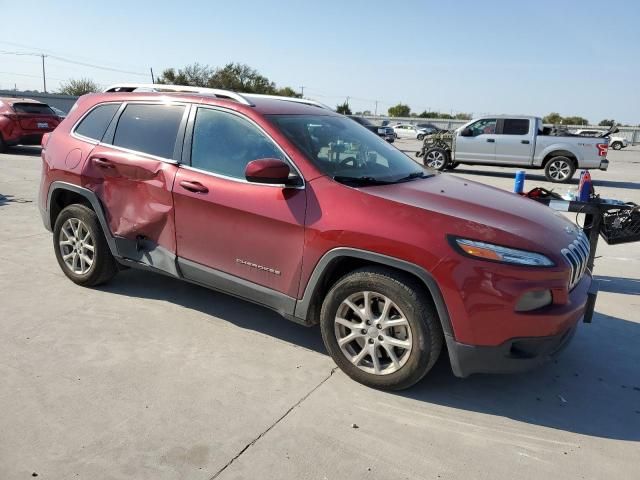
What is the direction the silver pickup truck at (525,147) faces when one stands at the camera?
facing to the left of the viewer

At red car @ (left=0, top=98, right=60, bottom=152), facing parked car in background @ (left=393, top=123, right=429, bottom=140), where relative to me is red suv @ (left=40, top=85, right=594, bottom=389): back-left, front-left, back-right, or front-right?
back-right

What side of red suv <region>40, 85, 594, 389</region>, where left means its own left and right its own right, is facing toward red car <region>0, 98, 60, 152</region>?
back

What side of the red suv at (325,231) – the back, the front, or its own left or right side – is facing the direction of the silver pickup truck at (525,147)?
left

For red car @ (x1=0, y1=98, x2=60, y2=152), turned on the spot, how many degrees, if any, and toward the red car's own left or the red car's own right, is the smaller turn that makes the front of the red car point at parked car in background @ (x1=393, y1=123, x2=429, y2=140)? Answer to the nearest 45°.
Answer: approximately 90° to the red car's own right

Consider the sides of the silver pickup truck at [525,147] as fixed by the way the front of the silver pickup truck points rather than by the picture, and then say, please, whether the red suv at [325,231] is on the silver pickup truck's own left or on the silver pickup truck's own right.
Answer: on the silver pickup truck's own left

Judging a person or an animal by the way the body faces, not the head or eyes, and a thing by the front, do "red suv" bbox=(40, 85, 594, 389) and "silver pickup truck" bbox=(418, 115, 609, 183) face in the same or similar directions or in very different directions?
very different directions

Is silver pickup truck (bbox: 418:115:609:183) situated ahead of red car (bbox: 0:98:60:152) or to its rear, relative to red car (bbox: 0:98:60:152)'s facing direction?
to the rear

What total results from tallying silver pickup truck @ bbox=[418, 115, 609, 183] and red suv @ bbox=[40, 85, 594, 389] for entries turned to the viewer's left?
1

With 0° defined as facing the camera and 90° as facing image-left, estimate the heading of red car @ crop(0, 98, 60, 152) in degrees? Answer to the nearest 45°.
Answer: approximately 135°

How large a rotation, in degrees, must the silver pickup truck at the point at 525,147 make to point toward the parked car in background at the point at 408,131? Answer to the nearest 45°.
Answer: approximately 90° to its right

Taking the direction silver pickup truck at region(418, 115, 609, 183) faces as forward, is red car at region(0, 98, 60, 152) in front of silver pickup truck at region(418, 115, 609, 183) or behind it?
in front

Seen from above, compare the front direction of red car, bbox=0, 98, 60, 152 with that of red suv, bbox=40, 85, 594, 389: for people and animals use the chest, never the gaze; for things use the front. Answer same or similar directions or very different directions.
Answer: very different directions

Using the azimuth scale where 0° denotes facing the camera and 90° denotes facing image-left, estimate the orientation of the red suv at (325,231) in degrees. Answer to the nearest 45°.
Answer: approximately 315°
